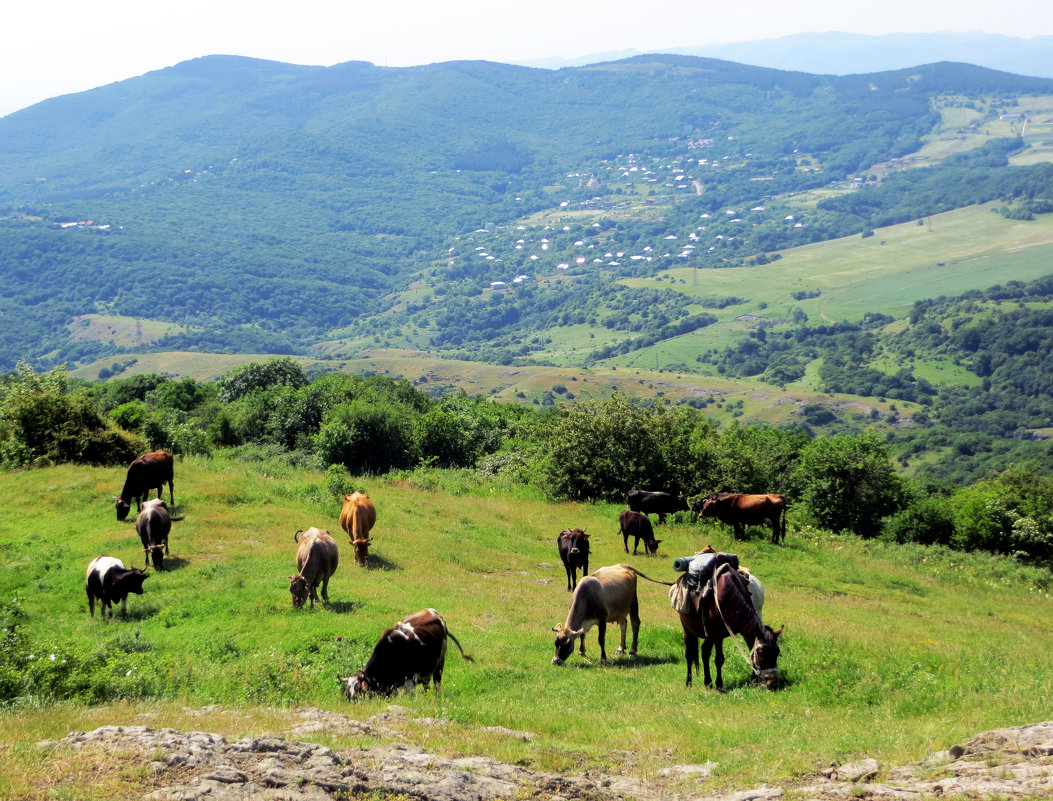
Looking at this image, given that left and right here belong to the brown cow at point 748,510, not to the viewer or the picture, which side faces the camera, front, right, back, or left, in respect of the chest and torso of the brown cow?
left

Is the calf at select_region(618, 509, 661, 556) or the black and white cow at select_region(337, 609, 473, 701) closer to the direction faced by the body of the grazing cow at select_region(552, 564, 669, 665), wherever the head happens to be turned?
the black and white cow

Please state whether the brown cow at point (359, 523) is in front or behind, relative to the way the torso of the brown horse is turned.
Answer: behind

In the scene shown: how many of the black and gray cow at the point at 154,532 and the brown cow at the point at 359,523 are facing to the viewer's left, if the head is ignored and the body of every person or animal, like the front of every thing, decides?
0

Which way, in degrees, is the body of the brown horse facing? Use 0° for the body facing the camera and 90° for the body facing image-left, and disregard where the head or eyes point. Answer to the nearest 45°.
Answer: approximately 315°

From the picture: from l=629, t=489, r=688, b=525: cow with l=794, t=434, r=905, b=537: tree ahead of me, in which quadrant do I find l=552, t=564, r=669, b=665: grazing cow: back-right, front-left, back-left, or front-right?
back-right

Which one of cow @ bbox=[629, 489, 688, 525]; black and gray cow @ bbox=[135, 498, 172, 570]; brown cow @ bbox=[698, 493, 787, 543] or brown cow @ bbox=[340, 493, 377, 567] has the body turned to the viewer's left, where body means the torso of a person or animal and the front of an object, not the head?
brown cow @ bbox=[698, 493, 787, 543]

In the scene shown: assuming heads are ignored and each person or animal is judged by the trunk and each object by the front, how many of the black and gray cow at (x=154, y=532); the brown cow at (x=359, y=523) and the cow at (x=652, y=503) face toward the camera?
2

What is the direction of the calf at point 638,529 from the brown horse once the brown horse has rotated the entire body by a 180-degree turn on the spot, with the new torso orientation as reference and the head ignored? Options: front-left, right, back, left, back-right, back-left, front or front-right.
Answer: front-right

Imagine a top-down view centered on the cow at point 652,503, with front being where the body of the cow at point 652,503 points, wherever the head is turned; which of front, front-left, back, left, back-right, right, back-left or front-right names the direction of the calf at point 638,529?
right

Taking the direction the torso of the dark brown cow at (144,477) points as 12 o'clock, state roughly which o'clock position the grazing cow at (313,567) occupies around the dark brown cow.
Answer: The grazing cow is roughly at 10 o'clock from the dark brown cow.
